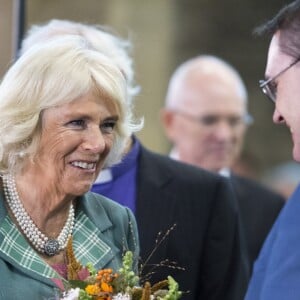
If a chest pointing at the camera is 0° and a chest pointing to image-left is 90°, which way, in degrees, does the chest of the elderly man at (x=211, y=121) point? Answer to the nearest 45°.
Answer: approximately 315°

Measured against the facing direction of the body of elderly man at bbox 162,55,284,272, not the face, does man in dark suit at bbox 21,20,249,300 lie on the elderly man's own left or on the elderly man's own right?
on the elderly man's own right
